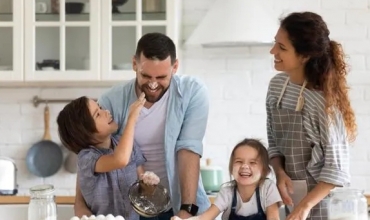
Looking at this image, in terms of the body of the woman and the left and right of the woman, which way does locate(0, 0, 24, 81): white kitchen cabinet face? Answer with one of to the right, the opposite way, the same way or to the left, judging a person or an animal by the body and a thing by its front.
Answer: to the left

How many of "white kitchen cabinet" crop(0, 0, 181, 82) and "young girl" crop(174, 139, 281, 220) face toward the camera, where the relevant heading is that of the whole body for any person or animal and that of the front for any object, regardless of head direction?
2

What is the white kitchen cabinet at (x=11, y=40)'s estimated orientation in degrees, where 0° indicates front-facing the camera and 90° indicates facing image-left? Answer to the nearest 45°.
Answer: approximately 0°

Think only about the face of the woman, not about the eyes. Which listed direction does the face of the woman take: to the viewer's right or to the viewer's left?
to the viewer's left

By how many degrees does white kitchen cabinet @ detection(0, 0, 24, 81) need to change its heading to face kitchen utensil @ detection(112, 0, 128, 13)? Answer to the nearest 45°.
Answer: approximately 90° to its left

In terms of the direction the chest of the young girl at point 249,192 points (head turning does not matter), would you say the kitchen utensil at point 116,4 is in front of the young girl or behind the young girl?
behind
